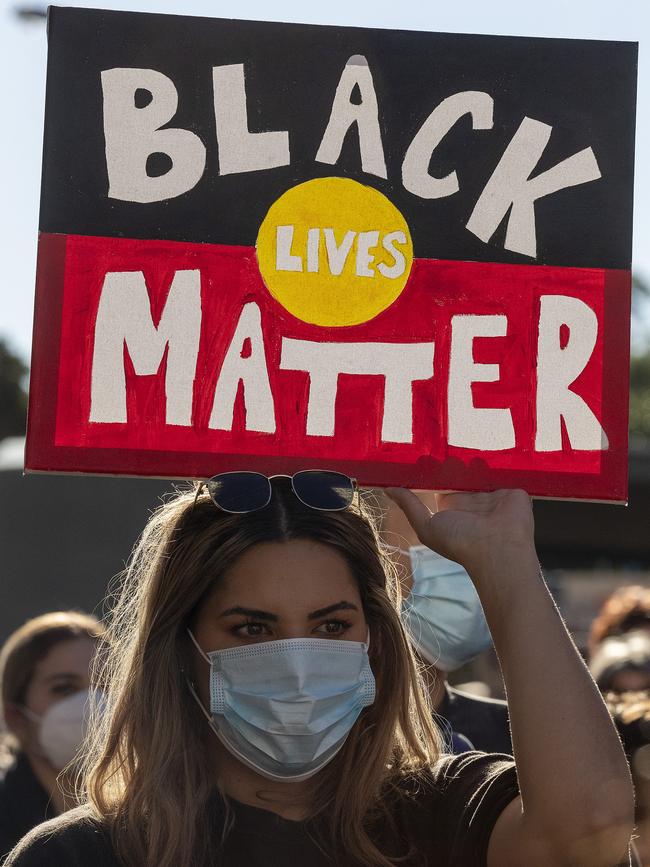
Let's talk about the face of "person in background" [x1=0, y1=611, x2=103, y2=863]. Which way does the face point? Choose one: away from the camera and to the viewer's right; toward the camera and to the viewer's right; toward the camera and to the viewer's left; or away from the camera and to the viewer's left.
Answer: toward the camera and to the viewer's right

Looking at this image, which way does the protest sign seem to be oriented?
toward the camera

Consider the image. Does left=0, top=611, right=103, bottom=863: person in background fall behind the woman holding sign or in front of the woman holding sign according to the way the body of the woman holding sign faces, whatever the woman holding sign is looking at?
behind

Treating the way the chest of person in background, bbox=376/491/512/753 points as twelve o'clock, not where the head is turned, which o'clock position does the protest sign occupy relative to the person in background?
The protest sign is roughly at 2 o'clock from the person in background.

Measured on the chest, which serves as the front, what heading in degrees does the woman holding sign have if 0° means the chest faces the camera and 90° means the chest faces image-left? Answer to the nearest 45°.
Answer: approximately 0°

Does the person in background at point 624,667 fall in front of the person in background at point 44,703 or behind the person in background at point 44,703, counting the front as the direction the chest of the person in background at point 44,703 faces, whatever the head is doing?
in front

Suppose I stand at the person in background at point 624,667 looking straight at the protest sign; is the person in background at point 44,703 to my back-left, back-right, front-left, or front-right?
front-right

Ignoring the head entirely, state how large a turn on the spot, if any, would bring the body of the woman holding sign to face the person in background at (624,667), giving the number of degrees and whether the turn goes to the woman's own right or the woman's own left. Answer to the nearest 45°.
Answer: approximately 135° to the woman's own left

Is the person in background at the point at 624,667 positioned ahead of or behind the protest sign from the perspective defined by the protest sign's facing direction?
behind

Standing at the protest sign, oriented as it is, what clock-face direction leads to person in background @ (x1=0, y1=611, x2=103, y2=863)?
The person in background is roughly at 5 o'clock from the protest sign.

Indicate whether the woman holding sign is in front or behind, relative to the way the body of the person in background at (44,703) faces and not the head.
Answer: in front

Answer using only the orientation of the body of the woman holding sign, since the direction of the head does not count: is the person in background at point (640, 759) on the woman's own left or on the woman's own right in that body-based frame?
on the woman's own left
